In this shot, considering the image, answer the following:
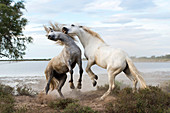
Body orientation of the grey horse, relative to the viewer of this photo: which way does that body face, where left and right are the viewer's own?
facing the viewer and to the right of the viewer

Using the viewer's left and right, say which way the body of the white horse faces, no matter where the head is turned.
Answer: facing to the left of the viewer

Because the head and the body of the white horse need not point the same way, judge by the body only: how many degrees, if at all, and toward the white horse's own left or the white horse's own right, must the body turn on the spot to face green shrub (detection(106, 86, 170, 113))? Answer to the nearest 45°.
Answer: approximately 135° to the white horse's own left

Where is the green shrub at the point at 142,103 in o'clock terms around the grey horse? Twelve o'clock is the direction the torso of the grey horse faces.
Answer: The green shrub is roughly at 12 o'clock from the grey horse.

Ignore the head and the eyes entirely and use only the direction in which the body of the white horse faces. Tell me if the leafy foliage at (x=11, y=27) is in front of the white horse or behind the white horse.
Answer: in front

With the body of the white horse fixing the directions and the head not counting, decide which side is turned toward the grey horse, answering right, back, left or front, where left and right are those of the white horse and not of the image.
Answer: front

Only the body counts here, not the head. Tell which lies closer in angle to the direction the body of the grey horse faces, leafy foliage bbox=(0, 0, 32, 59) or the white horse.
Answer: the white horse

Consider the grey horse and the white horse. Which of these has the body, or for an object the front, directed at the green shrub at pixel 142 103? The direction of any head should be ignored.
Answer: the grey horse

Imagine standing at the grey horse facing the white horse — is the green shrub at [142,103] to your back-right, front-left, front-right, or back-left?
front-right
